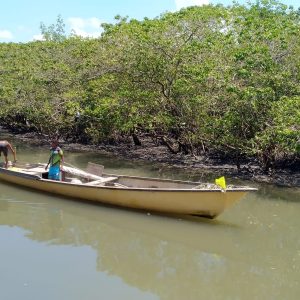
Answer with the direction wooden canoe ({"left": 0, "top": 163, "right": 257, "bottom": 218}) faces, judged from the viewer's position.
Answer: facing the viewer and to the right of the viewer
